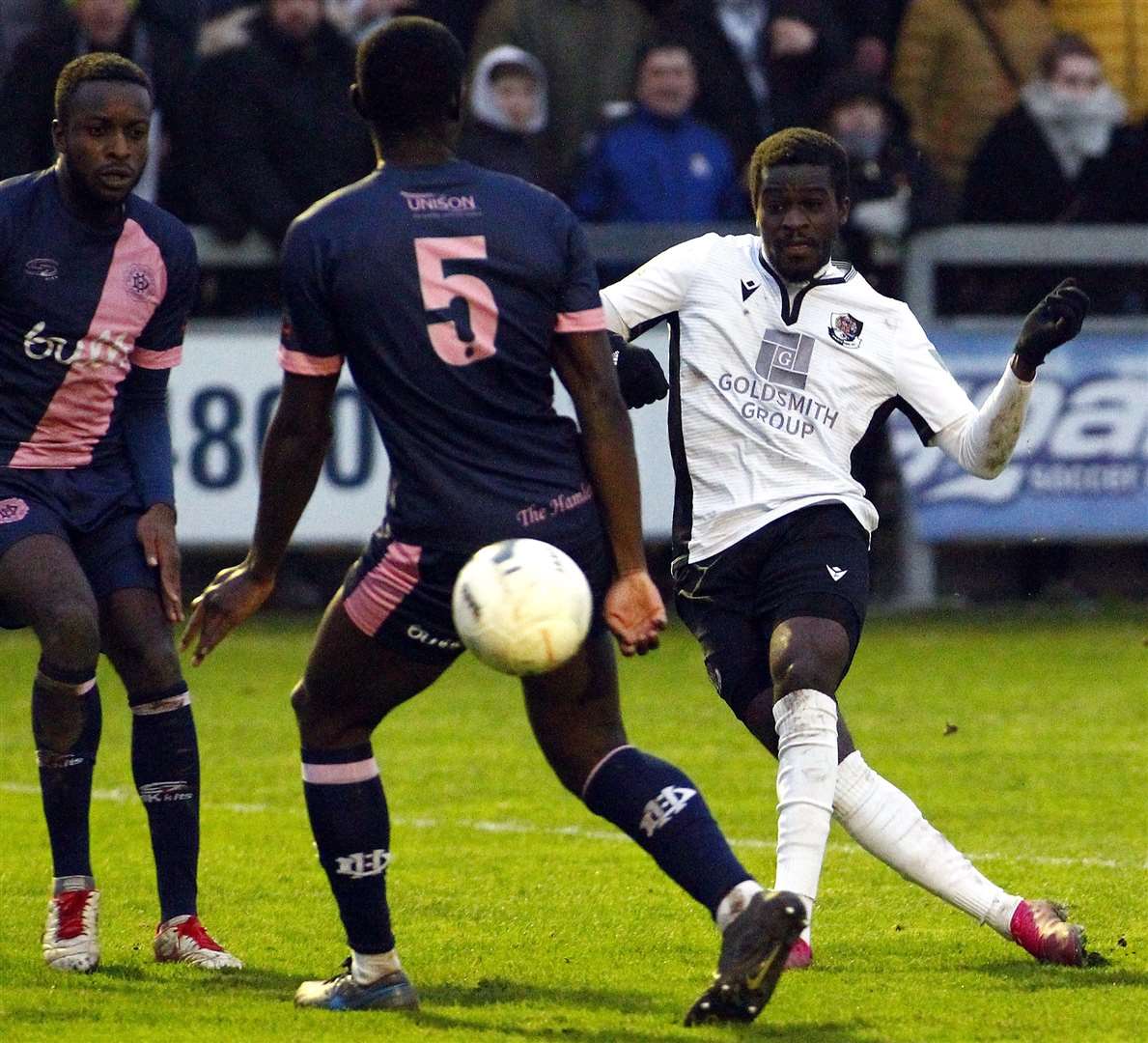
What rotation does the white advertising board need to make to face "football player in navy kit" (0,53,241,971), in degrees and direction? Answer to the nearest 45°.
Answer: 0° — it already faces them

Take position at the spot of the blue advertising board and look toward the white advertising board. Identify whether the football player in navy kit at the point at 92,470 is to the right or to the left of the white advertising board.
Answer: left

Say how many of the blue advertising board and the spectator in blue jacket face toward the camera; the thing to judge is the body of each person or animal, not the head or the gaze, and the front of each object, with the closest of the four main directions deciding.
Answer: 2

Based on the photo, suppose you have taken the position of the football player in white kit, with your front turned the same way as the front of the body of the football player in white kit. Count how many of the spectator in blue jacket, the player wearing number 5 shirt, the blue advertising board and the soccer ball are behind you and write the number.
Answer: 2

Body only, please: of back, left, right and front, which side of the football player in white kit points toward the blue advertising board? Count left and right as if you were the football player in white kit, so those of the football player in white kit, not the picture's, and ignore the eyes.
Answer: back

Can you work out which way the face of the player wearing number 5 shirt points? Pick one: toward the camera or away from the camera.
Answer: away from the camera

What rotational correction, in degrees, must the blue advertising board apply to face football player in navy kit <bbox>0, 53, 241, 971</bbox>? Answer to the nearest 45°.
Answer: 0° — it already faces them

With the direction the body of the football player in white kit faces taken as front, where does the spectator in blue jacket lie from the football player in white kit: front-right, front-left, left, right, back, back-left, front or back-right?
back
